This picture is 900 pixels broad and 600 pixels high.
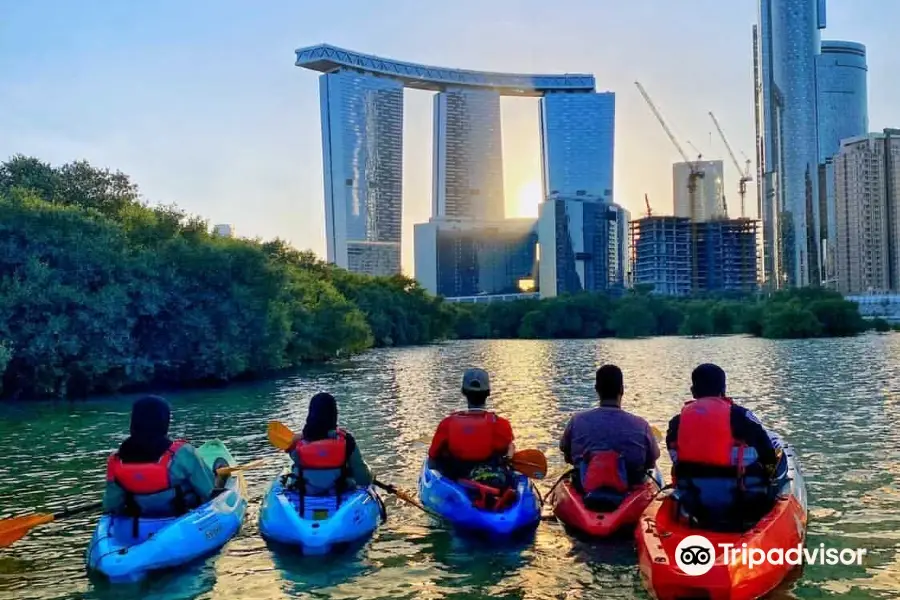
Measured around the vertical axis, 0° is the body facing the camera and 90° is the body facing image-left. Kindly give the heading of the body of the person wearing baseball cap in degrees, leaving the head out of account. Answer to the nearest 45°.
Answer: approximately 180°

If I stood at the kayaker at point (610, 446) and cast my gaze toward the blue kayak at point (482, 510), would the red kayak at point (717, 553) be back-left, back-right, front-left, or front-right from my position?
back-left

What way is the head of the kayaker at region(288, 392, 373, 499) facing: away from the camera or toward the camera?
away from the camera

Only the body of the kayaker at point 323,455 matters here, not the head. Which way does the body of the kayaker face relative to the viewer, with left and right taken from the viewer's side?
facing away from the viewer

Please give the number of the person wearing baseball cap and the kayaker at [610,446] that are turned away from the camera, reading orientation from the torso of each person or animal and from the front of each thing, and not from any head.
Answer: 2

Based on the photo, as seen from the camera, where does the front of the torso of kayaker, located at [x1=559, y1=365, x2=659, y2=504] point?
away from the camera

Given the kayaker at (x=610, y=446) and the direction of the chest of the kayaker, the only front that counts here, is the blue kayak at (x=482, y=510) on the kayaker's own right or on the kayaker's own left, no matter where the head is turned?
on the kayaker's own left

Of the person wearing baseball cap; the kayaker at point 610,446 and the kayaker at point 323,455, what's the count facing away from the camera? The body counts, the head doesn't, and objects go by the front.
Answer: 3

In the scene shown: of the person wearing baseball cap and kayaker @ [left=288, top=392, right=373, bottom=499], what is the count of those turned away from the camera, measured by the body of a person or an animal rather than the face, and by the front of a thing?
2

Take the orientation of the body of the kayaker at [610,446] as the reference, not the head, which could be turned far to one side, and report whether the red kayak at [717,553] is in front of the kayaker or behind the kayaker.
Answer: behind

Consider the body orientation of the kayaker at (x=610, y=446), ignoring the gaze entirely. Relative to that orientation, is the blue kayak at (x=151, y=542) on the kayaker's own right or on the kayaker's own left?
on the kayaker's own left

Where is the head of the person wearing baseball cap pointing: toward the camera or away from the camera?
away from the camera

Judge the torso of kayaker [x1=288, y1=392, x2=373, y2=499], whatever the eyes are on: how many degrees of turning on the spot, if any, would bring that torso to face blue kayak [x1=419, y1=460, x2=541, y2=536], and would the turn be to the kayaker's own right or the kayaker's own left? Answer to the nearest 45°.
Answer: approximately 90° to the kayaker's own right
